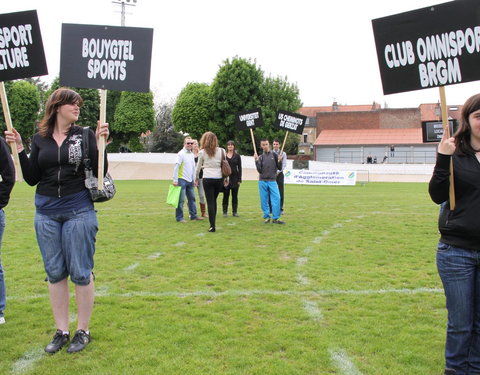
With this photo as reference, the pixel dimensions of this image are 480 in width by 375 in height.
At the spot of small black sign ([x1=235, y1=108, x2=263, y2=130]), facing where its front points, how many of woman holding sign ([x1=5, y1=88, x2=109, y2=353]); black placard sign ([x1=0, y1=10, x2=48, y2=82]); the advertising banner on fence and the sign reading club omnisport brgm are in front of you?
3

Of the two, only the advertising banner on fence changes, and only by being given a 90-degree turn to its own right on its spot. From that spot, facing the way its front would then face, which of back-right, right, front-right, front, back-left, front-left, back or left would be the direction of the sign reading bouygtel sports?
left

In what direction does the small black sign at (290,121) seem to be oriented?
toward the camera

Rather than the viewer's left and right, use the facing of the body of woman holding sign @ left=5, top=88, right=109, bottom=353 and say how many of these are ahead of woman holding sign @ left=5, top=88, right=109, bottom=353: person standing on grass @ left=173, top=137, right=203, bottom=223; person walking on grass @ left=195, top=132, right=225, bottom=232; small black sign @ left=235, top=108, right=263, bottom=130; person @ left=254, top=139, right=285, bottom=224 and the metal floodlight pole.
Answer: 0

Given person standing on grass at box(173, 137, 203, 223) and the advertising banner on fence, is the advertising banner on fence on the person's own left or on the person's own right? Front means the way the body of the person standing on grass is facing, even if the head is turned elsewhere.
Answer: on the person's own left

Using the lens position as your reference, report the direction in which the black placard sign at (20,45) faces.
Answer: facing the viewer

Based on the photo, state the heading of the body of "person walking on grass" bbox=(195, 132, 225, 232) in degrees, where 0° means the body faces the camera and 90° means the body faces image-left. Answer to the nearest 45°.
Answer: approximately 180°

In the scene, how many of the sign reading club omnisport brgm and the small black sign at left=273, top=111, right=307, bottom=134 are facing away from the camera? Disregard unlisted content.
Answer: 0

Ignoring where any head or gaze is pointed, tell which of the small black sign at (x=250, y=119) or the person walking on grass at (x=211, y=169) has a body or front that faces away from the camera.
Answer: the person walking on grass

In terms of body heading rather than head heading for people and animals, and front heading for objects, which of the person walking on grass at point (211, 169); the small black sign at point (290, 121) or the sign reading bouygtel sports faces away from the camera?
the person walking on grass

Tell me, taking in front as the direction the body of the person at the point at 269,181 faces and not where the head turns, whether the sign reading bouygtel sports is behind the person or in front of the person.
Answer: in front

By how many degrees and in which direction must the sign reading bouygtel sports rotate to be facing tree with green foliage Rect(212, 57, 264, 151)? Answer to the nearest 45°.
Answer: approximately 180°

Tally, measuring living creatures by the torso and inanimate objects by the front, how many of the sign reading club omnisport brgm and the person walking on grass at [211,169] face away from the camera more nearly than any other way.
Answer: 1

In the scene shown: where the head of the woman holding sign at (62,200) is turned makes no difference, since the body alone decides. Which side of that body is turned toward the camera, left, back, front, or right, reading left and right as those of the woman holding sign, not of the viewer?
front
